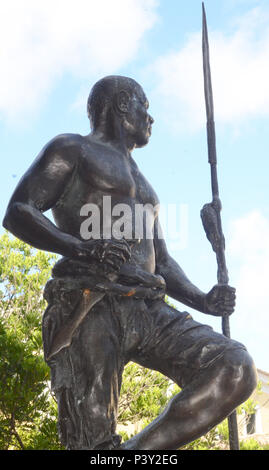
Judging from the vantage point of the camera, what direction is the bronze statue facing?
facing the viewer and to the right of the viewer
